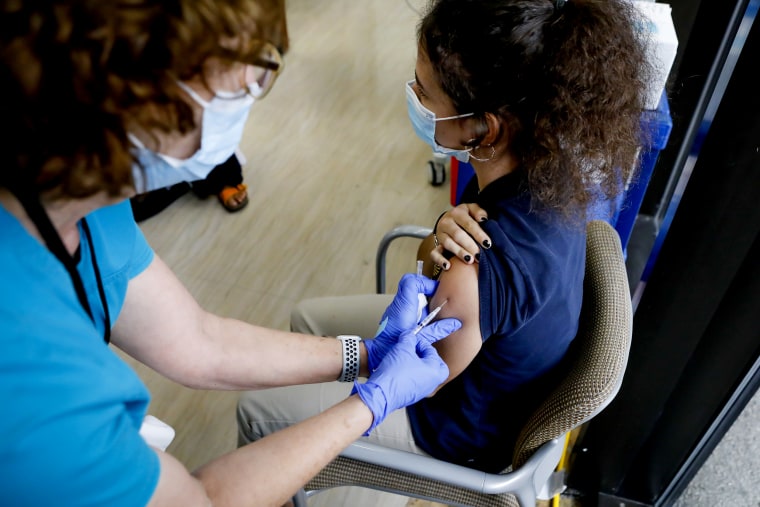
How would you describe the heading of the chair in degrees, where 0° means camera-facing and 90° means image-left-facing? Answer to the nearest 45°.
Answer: approximately 90°

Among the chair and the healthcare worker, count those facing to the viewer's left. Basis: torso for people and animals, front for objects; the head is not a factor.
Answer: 1

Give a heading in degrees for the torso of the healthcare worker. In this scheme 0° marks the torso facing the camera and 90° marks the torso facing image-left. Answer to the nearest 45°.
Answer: approximately 270°

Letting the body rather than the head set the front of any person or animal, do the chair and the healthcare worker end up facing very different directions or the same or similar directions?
very different directions

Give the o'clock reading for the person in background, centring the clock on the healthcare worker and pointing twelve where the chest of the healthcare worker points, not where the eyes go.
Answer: The person in background is roughly at 9 o'clock from the healthcare worker.
